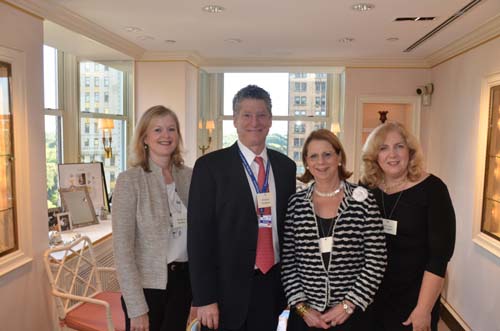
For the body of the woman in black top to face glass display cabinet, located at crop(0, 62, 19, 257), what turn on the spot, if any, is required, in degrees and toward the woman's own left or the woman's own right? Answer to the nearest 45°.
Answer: approximately 45° to the woman's own right

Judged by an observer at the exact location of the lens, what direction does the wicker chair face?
facing the viewer and to the right of the viewer

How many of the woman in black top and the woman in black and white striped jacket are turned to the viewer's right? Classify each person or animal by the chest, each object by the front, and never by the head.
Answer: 0

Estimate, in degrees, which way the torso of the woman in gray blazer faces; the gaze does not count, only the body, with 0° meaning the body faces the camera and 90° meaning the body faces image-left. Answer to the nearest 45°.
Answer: approximately 315°

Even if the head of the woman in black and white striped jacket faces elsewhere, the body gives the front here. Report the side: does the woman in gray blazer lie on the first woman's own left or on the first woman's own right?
on the first woman's own right

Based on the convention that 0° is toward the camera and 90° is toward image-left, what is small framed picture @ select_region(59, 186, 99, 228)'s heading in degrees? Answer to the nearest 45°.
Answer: approximately 315°

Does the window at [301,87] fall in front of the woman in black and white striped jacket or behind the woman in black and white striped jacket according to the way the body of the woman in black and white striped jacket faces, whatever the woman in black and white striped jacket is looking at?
behind

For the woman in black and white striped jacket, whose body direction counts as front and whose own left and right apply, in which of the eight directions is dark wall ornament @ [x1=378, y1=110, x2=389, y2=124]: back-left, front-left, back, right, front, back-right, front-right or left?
back

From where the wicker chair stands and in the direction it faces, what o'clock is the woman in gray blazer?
The woman in gray blazer is roughly at 1 o'clock from the wicker chair.
